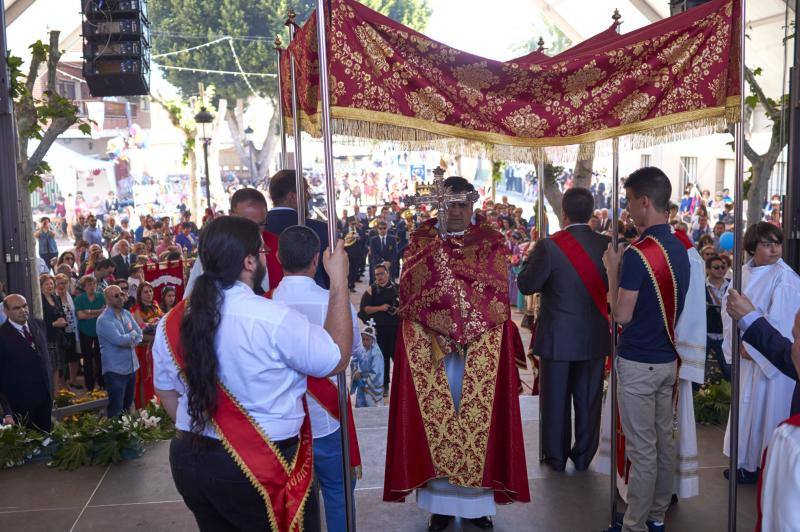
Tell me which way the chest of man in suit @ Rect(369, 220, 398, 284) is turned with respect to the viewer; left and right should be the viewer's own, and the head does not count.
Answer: facing the viewer

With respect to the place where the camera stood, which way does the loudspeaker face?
facing away from the viewer

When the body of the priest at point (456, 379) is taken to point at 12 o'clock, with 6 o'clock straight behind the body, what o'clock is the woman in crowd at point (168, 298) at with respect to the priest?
The woman in crowd is roughly at 5 o'clock from the priest.

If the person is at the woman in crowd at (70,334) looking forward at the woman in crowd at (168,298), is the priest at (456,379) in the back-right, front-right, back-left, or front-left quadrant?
front-right

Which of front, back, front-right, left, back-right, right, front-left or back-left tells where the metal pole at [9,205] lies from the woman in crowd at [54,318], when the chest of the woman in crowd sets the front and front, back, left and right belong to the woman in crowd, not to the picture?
front-right

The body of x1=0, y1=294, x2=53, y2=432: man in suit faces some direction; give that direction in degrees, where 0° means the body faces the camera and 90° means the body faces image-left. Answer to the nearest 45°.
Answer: approximately 315°

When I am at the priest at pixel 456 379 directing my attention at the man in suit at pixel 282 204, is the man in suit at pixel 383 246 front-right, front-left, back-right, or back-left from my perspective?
front-right

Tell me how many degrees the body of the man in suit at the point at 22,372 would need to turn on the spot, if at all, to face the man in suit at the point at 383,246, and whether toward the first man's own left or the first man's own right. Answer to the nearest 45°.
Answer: approximately 90° to the first man's own left

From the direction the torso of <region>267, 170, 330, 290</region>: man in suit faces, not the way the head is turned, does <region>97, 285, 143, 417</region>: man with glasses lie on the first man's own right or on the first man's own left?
on the first man's own left

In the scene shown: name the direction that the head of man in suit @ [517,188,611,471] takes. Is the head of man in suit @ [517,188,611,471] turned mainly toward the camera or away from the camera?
away from the camera

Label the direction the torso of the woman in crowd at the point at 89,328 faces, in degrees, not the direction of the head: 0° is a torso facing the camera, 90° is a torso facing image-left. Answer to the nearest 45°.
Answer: approximately 315°

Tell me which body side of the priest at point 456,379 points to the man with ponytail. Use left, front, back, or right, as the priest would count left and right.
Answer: front
